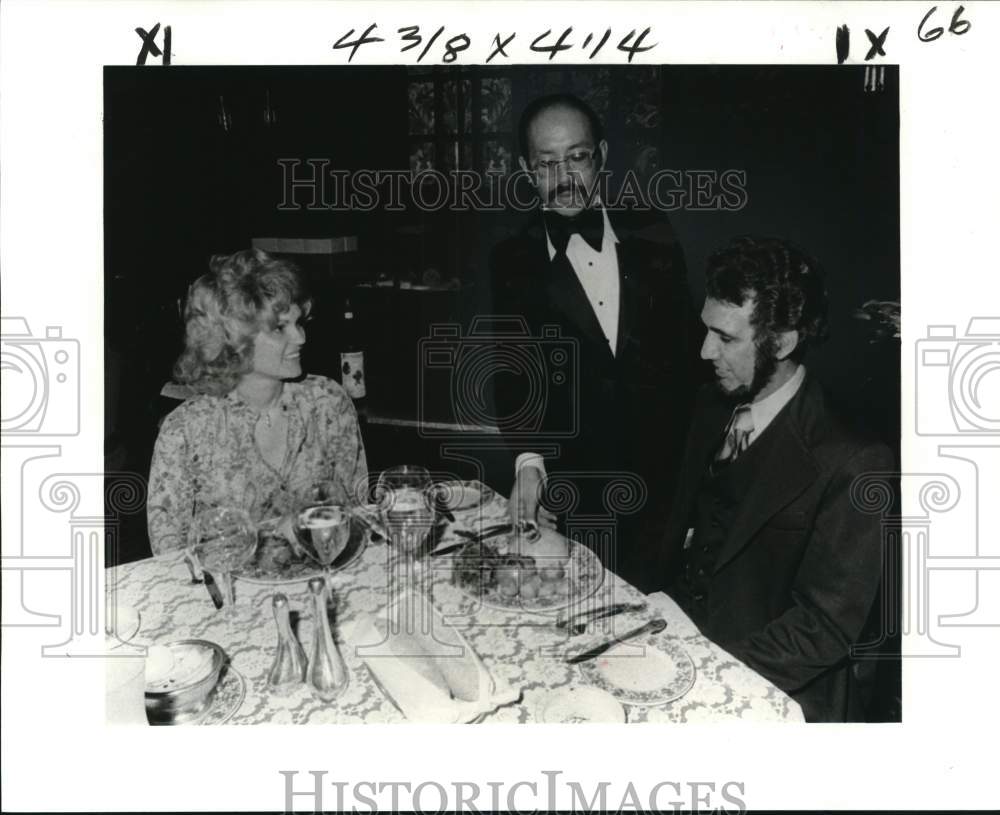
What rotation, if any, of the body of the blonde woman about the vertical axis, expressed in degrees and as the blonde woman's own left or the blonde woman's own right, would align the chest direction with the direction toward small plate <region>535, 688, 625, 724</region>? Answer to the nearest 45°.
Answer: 0° — they already face it

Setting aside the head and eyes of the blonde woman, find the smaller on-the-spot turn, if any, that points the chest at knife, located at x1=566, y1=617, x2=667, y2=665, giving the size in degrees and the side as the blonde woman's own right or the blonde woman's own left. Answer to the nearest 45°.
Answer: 0° — they already face it

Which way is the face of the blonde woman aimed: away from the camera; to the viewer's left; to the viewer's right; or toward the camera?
to the viewer's right

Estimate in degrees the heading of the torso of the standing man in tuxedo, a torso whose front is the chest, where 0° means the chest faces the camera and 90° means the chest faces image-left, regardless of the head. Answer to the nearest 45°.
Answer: approximately 0°

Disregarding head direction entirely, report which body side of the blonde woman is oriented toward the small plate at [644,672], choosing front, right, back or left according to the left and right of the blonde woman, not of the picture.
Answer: front

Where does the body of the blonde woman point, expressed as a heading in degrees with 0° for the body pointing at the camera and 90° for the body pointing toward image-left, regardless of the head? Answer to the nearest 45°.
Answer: approximately 315°

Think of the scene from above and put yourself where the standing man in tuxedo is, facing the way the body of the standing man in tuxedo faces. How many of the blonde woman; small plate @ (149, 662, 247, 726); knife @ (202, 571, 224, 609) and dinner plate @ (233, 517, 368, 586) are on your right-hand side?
4

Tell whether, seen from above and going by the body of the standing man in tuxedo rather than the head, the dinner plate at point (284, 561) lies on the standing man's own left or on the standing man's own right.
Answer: on the standing man's own right

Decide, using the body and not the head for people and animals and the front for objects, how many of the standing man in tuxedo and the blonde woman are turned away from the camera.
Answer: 0

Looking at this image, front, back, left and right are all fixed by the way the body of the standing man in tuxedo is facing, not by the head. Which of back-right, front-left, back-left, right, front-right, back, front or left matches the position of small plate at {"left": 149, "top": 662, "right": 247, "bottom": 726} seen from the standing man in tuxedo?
right

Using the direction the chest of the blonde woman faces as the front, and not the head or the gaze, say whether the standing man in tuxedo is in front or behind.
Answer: in front
